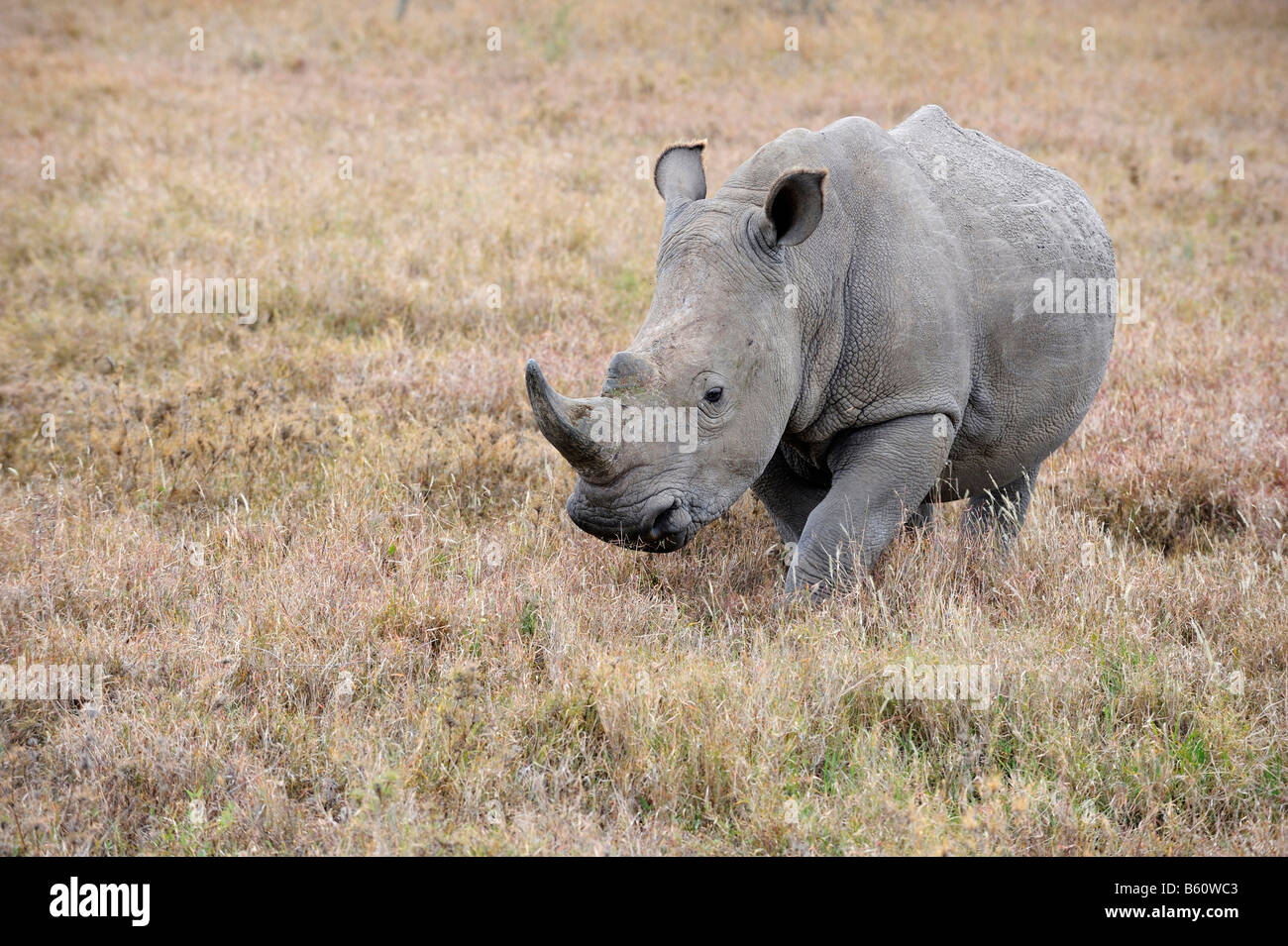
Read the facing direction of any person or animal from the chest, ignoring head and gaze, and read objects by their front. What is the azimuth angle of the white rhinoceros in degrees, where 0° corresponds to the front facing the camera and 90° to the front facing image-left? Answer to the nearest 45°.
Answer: approximately 45°
